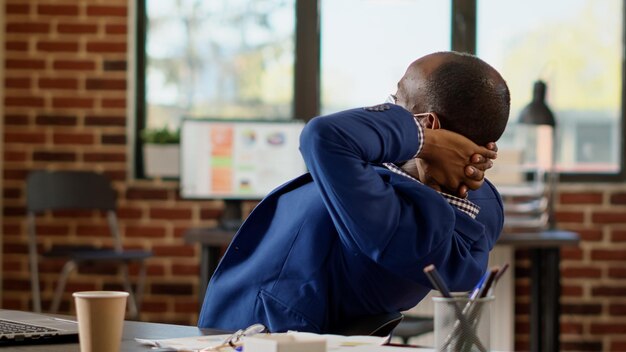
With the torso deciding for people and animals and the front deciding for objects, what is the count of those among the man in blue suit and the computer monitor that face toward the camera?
1

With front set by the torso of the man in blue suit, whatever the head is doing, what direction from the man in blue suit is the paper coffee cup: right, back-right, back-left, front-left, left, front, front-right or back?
left

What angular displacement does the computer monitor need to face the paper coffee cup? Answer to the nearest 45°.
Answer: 0° — it already faces it

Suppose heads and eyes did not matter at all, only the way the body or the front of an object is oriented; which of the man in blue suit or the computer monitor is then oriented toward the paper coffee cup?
the computer monitor

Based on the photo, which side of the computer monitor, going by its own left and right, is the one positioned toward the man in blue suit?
front

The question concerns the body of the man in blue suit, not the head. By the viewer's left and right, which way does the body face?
facing away from the viewer and to the left of the viewer

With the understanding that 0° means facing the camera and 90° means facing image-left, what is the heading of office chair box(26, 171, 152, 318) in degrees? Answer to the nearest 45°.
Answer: approximately 315°

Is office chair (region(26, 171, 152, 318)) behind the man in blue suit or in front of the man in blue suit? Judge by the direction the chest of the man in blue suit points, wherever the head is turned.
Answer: in front

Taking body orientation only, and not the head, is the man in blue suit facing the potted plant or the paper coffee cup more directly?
the potted plant

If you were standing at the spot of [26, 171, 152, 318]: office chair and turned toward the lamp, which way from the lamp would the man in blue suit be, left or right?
right

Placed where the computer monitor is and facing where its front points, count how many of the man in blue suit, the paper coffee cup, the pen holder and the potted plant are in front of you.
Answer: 3

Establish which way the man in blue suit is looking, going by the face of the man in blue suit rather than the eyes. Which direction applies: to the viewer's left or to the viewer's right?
to the viewer's left

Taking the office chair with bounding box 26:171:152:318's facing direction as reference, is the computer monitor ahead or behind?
ahead

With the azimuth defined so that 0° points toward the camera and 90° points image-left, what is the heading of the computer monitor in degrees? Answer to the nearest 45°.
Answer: approximately 0°

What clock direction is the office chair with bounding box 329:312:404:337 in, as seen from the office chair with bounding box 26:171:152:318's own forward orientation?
the office chair with bounding box 329:312:404:337 is roughly at 1 o'clock from the office chair with bounding box 26:171:152:318.
